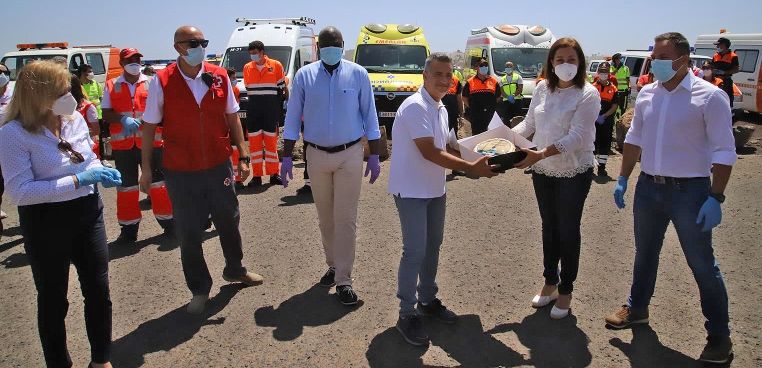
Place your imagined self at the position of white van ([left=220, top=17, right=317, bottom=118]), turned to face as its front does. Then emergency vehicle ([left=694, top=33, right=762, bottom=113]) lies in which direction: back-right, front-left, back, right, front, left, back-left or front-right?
back-left

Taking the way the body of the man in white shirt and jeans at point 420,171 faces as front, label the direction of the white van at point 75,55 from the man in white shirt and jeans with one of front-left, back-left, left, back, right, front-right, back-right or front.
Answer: back

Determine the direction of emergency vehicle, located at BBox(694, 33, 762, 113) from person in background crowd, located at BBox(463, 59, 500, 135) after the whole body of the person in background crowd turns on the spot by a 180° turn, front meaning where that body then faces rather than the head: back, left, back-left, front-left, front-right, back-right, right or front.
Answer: front-right

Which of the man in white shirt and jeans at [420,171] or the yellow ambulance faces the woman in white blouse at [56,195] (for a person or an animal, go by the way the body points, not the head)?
the yellow ambulance

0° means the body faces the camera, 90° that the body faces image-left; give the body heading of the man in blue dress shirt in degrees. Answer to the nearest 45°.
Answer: approximately 0°

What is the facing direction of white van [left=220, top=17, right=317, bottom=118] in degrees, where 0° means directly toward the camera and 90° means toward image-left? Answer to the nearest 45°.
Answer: approximately 45°

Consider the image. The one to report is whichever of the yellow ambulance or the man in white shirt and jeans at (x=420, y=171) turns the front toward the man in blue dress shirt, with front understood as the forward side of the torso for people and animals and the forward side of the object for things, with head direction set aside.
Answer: the yellow ambulance

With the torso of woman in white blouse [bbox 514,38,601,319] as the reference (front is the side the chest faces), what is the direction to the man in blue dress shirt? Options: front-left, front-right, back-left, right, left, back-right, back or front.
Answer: front-right

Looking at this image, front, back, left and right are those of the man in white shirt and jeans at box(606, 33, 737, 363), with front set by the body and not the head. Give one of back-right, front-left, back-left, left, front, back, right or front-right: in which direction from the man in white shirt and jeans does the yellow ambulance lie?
right

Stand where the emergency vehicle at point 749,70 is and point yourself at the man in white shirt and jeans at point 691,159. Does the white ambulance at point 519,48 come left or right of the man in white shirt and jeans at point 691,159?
right

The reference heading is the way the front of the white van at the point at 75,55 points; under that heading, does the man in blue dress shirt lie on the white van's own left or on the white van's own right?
on the white van's own left

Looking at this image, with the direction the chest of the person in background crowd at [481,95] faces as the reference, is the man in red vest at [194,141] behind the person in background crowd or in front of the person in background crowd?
in front
